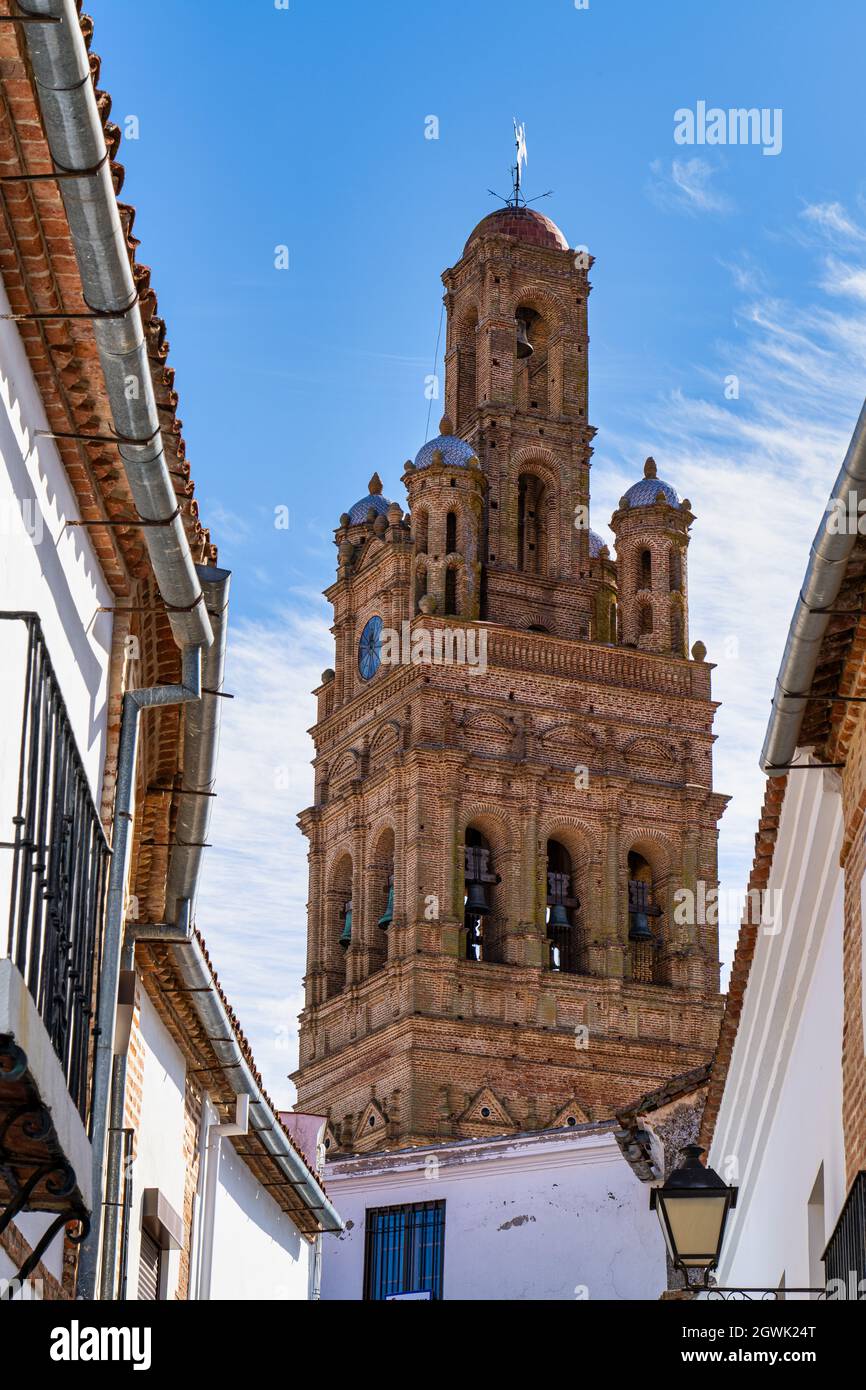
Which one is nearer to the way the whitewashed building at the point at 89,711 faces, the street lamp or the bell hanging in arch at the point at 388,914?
the street lamp

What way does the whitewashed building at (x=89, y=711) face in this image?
to the viewer's right

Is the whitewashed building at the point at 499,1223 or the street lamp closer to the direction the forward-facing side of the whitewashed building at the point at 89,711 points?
the street lamp

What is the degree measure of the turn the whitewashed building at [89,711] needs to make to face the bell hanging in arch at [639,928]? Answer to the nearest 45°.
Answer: approximately 90° to its left

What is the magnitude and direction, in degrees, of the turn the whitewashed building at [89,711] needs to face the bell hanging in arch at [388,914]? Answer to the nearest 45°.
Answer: approximately 90° to its left

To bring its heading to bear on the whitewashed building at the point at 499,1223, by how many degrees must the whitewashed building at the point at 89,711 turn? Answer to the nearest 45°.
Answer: approximately 90° to its left

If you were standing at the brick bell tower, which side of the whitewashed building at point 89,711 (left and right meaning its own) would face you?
left

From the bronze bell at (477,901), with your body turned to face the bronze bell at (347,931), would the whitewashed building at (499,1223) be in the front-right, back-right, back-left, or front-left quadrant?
back-left

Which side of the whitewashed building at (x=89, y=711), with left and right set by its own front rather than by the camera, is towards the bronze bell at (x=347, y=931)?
left

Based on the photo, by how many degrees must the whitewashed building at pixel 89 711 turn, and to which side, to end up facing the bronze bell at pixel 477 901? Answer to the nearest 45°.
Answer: approximately 90° to its left
